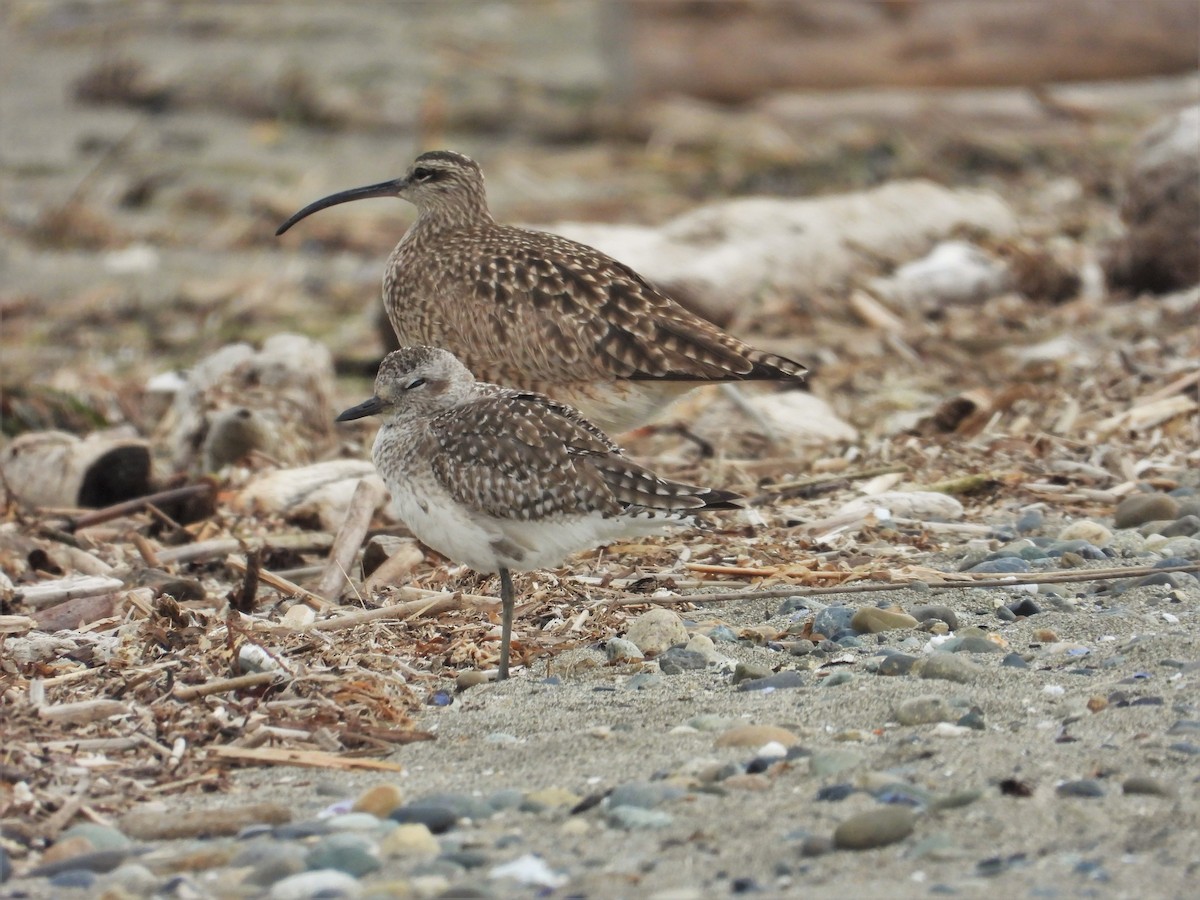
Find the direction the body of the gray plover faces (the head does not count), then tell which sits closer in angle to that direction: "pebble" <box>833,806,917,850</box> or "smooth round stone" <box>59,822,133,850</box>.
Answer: the smooth round stone

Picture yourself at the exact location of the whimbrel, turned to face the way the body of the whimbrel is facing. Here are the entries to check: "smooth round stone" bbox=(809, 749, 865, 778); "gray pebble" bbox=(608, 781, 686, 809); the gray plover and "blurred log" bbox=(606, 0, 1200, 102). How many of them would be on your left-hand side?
3

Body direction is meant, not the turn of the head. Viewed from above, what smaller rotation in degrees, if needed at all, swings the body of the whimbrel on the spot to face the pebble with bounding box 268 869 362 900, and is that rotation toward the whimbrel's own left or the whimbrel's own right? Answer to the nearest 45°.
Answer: approximately 90° to the whimbrel's own left

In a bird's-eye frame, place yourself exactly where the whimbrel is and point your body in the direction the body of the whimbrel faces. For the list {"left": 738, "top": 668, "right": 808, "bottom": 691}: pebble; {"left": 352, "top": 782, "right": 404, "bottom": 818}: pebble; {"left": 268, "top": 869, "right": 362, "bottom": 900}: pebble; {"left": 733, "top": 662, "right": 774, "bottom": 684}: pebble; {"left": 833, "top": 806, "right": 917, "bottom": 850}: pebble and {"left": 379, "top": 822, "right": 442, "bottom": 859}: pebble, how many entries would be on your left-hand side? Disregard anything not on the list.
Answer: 6

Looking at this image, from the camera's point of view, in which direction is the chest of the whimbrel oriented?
to the viewer's left

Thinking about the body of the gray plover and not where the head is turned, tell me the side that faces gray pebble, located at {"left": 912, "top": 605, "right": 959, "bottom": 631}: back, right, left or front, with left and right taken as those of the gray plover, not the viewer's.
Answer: back

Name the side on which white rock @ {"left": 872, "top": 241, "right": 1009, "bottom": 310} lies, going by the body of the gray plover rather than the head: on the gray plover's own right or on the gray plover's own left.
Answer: on the gray plover's own right

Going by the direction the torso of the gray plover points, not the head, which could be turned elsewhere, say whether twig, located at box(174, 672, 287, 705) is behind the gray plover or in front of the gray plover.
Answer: in front

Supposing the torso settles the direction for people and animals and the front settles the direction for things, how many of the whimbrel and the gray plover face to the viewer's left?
2

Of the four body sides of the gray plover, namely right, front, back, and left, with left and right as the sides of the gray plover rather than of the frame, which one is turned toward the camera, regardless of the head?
left

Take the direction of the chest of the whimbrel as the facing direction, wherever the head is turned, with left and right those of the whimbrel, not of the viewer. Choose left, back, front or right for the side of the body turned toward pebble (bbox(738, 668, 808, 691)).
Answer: left

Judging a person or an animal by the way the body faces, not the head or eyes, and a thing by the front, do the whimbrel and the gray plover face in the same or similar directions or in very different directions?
same or similar directions

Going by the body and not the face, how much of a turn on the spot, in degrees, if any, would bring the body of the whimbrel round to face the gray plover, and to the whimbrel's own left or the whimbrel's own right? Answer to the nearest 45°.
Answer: approximately 90° to the whimbrel's own left

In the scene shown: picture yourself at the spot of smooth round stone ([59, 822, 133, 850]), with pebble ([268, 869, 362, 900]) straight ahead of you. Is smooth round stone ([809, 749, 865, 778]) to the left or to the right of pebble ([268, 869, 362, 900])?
left
